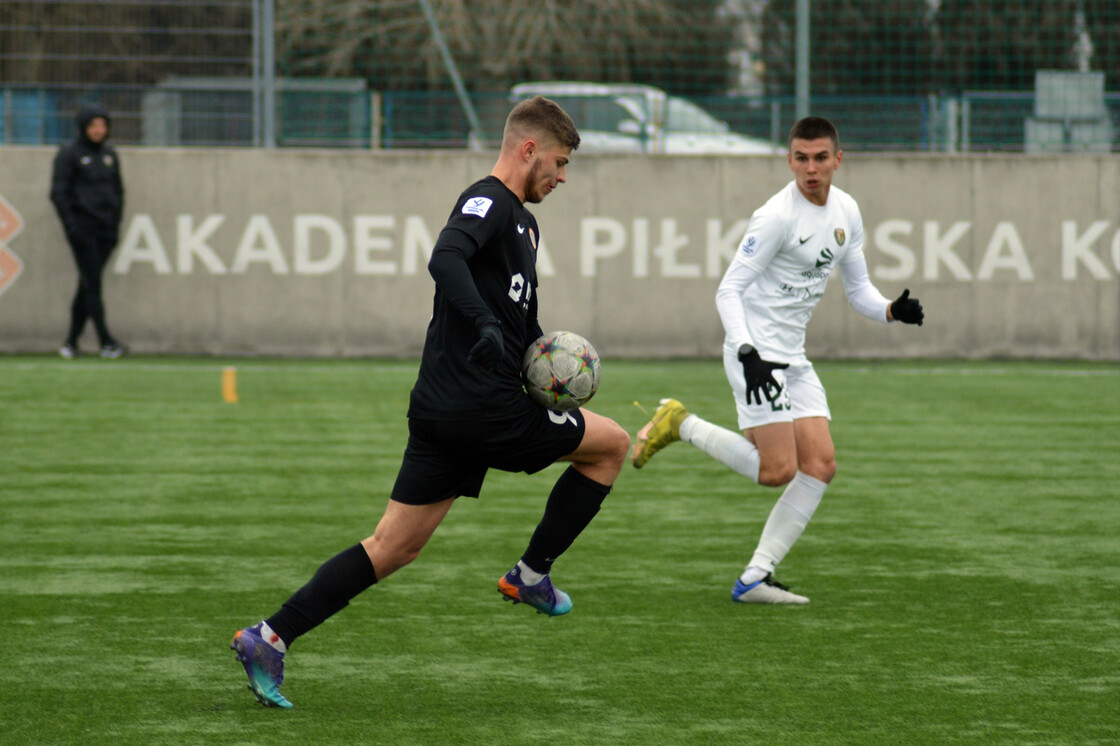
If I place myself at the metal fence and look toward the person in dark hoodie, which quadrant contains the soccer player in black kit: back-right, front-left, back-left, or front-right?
front-left

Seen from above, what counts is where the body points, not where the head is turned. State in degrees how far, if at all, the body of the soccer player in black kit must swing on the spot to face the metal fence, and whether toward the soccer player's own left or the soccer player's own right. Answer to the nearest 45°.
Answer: approximately 90° to the soccer player's own left

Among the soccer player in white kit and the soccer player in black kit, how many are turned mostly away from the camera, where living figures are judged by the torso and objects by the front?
0

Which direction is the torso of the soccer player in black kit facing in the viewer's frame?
to the viewer's right

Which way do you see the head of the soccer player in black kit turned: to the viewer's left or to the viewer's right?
to the viewer's right

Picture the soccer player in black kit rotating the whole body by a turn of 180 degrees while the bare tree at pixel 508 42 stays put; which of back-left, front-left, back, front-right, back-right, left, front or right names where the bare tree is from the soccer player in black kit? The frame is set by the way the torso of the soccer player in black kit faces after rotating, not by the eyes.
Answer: right

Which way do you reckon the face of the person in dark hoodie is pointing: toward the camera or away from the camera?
toward the camera

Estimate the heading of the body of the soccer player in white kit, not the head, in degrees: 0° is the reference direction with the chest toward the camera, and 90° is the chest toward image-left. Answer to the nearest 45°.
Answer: approximately 315°

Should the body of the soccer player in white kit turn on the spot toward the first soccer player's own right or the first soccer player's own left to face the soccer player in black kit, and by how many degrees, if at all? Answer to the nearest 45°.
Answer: approximately 90° to the first soccer player's own right

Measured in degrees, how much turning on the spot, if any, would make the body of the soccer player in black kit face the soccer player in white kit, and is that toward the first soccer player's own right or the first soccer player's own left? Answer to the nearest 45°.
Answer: approximately 45° to the first soccer player's own left
